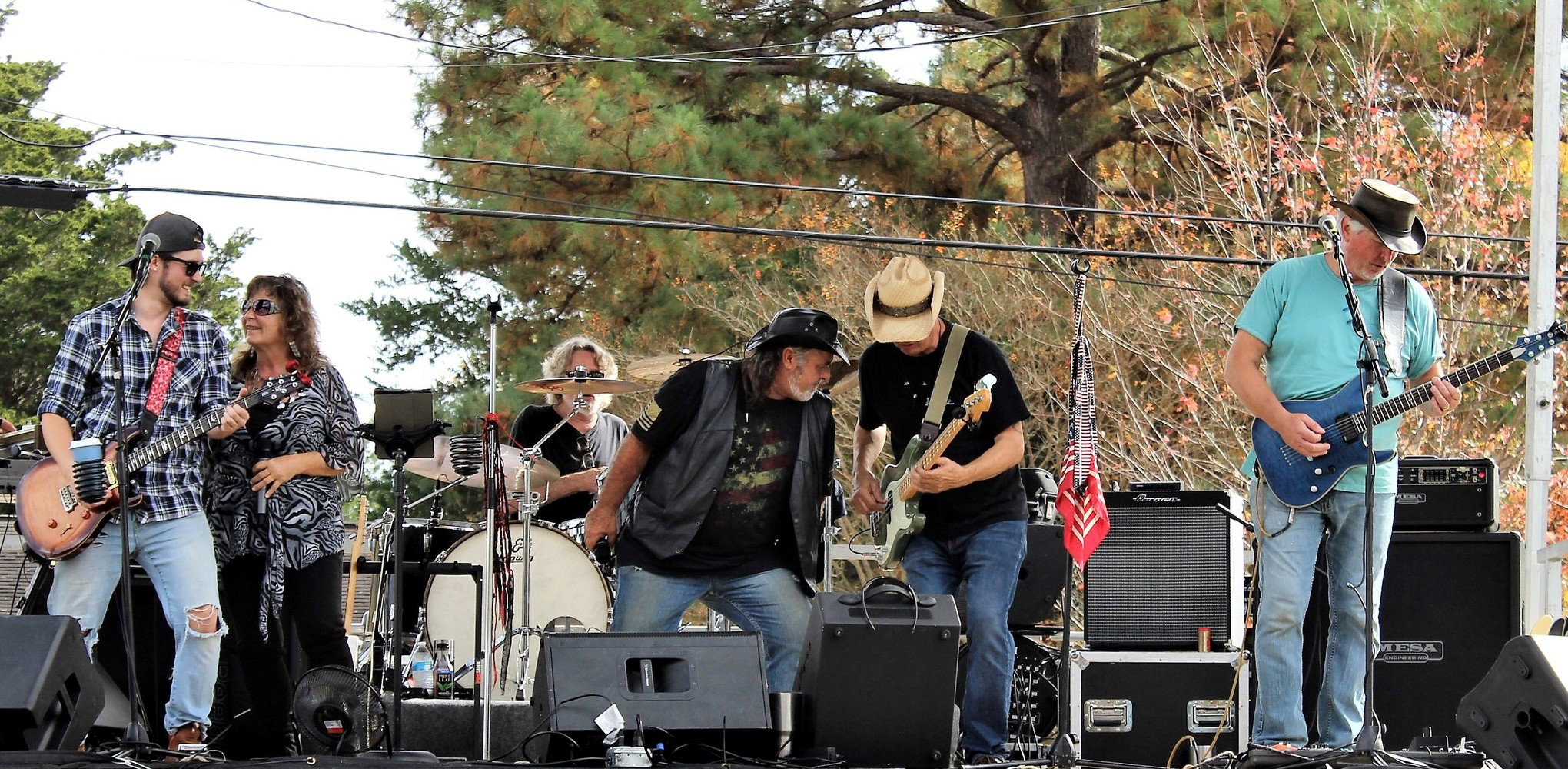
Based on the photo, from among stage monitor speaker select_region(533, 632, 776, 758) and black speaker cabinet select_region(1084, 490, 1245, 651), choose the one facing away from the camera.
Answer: the stage monitor speaker

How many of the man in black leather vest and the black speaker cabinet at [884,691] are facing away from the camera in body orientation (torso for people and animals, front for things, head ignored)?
1

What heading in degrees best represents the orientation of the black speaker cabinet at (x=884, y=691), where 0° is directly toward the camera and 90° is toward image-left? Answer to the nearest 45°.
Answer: approximately 180°

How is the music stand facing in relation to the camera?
away from the camera

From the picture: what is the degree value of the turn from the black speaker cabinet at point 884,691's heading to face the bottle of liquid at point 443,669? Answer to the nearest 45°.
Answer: approximately 45° to its left

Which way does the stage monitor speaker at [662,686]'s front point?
away from the camera
